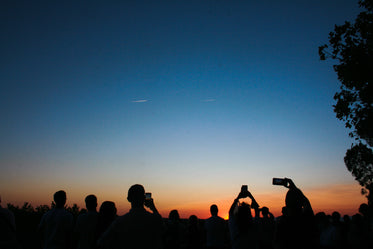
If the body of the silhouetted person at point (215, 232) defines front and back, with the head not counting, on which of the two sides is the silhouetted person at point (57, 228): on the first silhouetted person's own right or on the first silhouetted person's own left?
on the first silhouetted person's own left

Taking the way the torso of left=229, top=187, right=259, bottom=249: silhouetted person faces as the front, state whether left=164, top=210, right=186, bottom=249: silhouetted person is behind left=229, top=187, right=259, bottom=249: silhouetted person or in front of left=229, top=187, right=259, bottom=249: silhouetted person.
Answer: in front

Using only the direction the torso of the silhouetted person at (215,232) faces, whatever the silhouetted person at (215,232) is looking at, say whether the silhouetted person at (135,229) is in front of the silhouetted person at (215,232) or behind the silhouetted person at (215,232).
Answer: behind

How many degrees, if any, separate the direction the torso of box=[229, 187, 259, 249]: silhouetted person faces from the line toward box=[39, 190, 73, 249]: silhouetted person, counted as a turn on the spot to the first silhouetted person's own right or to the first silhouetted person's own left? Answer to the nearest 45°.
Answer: approximately 90° to the first silhouetted person's own left

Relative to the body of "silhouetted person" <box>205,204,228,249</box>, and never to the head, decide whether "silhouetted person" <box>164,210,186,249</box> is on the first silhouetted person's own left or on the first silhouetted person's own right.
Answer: on the first silhouetted person's own left

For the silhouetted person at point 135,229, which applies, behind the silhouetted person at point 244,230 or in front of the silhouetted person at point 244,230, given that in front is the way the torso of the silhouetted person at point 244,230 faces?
behind

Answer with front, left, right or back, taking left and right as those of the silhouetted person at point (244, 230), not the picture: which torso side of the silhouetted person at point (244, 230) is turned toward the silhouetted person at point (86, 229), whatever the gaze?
left

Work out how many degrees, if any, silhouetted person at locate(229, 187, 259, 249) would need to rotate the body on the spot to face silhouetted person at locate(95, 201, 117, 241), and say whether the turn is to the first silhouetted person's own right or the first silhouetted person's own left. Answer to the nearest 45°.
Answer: approximately 90° to the first silhouetted person's own left

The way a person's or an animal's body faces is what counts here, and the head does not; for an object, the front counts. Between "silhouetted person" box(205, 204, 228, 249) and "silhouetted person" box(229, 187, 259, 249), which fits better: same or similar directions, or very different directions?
same or similar directions

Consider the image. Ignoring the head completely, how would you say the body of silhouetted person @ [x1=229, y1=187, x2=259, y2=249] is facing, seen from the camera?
away from the camera

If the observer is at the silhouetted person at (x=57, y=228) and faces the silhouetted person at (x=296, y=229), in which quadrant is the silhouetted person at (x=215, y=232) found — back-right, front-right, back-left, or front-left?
front-left

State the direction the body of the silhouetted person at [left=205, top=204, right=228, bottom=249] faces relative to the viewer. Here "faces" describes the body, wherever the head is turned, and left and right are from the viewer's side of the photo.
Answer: facing away from the viewer
